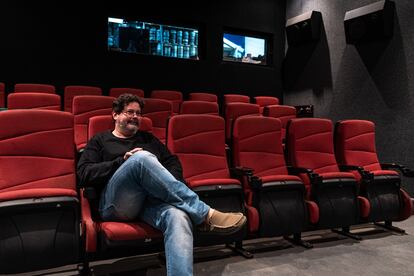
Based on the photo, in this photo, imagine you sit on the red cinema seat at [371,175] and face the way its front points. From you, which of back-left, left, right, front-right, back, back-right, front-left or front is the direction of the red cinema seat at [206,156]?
right

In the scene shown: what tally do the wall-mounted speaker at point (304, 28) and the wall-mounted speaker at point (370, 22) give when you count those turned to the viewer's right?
0

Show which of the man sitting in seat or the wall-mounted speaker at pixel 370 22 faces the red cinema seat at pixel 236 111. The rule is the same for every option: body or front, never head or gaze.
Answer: the wall-mounted speaker

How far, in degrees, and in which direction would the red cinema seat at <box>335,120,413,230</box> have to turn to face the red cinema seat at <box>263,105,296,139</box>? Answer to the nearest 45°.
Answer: approximately 180°

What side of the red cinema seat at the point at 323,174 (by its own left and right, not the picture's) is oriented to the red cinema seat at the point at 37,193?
right

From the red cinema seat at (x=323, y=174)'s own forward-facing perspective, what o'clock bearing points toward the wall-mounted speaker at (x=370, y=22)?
The wall-mounted speaker is roughly at 8 o'clock from the red cinema seat.

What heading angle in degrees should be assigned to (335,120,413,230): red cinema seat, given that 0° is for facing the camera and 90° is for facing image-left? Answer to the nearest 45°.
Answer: approximately 315°

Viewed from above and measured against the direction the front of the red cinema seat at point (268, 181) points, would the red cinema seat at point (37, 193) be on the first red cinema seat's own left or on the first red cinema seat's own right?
on the first red cinema seat's own right

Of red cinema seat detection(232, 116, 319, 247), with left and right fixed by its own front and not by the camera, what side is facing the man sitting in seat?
right

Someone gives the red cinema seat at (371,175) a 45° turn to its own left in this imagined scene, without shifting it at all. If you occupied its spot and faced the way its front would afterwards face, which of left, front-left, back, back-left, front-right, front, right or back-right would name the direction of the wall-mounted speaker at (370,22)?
left

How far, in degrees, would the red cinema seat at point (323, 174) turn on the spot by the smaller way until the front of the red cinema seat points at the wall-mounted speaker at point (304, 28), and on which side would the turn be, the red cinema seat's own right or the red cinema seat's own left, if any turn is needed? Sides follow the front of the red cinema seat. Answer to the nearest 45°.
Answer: approximately 135° to the red cinema seat's own left
